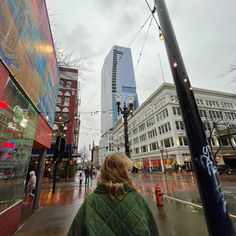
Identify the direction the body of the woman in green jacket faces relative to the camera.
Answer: away from the camera

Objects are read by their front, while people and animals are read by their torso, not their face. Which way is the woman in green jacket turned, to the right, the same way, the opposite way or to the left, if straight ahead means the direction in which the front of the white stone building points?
to the right

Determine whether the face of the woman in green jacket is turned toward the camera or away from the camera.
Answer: away from the camera

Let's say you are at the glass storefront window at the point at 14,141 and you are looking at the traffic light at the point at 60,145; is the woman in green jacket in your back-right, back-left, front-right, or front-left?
back-right

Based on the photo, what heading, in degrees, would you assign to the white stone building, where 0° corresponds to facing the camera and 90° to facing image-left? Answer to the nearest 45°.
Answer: approximately 45°

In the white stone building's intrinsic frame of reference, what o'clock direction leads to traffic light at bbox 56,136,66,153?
The traffic light is roughly at 11 o'clock from the white stone building.

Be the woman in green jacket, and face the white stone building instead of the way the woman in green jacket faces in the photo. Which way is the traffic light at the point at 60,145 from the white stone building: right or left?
left

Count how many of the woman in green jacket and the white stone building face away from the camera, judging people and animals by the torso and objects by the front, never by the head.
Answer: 1

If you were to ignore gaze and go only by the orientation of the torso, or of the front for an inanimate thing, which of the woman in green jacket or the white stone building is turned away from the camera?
the woman in green jacket
